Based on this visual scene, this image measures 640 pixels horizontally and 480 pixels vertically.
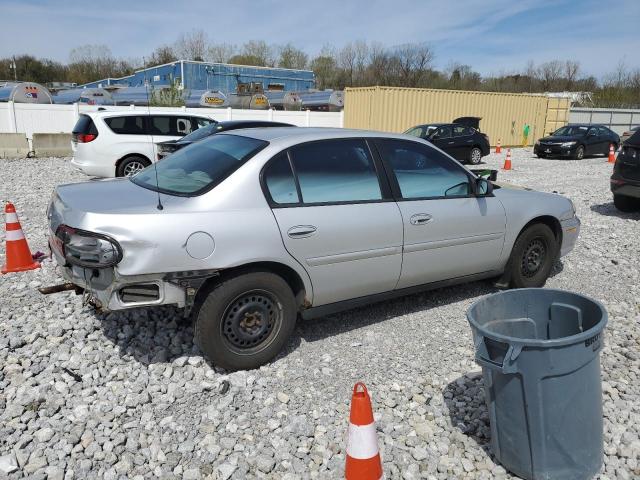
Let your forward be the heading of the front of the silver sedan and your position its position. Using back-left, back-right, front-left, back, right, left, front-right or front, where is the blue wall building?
front-left

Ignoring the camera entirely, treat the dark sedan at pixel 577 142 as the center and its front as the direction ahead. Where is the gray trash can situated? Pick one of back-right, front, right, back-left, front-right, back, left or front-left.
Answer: front-left

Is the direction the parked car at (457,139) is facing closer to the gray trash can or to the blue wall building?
the gray trash can

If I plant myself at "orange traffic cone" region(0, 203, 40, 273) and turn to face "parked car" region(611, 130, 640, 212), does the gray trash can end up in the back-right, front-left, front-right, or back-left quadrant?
front-right

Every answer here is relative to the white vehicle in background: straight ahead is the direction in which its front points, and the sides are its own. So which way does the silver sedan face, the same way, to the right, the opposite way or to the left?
the same way

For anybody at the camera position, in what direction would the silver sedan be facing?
facing away from the viewer and to the right of the viewer

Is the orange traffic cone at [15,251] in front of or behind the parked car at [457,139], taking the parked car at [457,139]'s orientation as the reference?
in front

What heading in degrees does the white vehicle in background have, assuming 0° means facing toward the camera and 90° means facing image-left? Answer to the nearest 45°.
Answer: approximately 225°

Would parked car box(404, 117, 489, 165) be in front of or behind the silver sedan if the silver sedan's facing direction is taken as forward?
in front

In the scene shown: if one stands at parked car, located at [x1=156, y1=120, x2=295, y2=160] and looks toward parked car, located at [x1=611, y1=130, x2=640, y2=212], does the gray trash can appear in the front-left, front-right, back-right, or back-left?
front-right

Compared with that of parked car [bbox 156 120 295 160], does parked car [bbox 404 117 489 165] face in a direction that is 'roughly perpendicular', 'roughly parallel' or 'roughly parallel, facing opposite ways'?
roughly parallel

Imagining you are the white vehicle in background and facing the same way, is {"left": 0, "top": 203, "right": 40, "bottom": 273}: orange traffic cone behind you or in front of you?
behind
